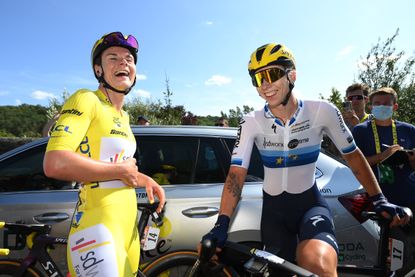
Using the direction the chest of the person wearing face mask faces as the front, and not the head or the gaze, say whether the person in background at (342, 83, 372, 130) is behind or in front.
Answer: behind

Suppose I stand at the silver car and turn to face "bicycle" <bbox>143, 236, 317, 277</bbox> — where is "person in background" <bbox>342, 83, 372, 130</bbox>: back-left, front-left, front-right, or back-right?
back-left

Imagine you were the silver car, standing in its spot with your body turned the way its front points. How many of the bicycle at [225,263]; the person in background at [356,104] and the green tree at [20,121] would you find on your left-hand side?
1

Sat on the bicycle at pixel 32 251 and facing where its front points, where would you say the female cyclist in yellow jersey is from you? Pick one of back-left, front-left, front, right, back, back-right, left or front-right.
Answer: back-left

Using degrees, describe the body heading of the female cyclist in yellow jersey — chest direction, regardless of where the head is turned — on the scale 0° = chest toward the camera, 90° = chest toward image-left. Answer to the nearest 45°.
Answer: approximately 315°

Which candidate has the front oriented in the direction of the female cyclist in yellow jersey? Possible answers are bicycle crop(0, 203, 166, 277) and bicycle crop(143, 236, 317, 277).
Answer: bicycle crop(143, 236, 317, 277)

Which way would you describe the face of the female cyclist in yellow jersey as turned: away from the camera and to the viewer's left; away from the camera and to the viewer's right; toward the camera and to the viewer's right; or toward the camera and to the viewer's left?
toward the camera and to the viewer's right

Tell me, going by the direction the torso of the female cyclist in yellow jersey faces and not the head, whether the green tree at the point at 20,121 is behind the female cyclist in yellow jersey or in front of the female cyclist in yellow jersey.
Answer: behind

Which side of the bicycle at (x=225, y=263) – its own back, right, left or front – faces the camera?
left

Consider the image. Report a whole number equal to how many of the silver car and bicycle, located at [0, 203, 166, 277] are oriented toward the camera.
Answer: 0
